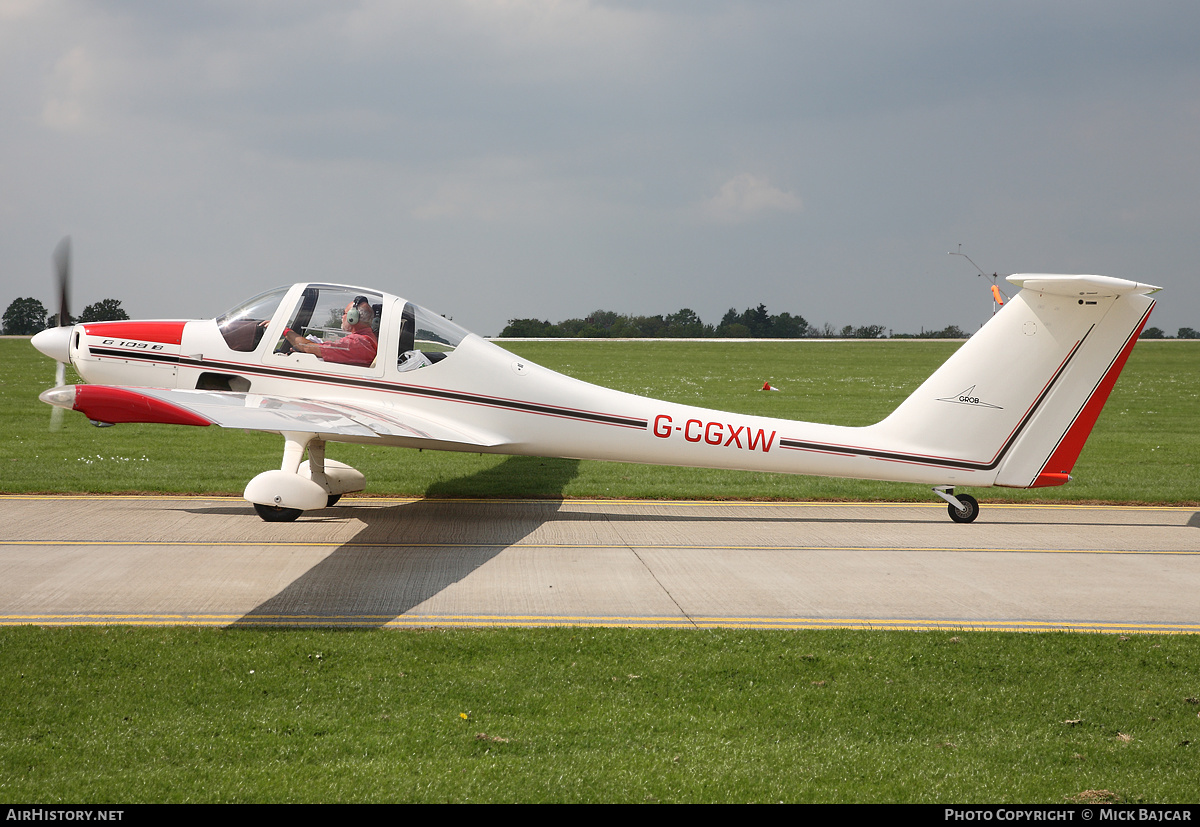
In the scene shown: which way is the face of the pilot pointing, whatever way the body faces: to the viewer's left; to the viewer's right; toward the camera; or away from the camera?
to the viewer's left

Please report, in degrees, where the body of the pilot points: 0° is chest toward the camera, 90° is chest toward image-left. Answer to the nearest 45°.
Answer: approximately 90°

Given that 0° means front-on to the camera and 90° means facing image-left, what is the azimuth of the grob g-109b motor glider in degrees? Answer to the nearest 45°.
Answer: approximately 90°
